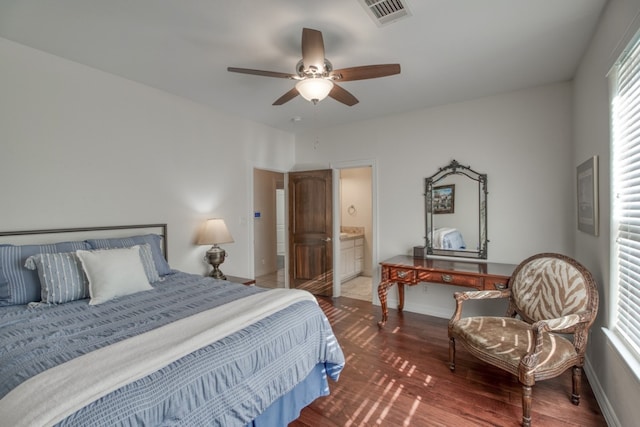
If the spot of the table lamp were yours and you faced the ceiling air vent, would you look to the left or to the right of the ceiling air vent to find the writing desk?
left

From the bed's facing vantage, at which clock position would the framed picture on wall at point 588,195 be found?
The framed picture on wall is roughly at 11 o'clock from the bed.

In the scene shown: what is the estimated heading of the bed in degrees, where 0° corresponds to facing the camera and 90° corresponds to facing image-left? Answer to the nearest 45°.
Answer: approximately 315°

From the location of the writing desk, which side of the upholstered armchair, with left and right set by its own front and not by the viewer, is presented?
right

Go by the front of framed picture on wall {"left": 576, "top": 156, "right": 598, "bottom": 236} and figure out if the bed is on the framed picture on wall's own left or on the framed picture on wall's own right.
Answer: on the framed picture on wall's own left

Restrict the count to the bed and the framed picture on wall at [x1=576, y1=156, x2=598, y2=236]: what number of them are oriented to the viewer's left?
1

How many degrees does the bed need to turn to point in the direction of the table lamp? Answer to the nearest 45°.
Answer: approximately 135° to its left

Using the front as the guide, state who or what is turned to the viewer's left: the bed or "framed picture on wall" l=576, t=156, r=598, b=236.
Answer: the framed picture on wall

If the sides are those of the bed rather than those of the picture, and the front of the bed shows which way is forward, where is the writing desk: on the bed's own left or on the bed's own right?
on the bed's own left

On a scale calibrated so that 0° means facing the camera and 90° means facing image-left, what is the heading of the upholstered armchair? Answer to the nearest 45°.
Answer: approximately 45°

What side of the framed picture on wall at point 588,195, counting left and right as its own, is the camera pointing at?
left

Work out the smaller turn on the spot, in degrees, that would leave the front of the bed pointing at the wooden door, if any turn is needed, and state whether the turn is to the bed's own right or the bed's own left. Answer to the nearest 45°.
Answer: approximately 90° to the bed's own left
